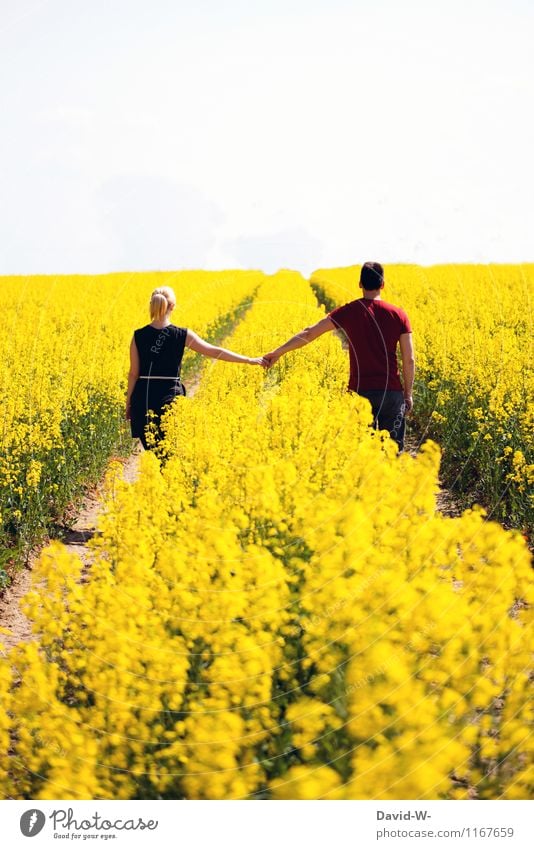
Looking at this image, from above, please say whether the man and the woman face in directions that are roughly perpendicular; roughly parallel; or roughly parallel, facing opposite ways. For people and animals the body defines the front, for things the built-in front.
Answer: roughly parallel

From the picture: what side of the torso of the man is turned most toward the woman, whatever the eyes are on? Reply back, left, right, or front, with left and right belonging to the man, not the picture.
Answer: left

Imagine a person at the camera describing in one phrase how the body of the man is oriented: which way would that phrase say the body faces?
away from the camera

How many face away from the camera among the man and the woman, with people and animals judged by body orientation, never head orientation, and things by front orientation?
2

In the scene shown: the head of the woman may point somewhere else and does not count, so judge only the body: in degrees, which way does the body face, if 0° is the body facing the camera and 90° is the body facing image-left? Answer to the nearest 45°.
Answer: approximately 180°

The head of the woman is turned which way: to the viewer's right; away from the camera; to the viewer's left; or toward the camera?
away from the camera

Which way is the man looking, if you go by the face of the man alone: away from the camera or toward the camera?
away from the camera

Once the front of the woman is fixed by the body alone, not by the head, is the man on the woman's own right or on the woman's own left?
on the woman's own right
